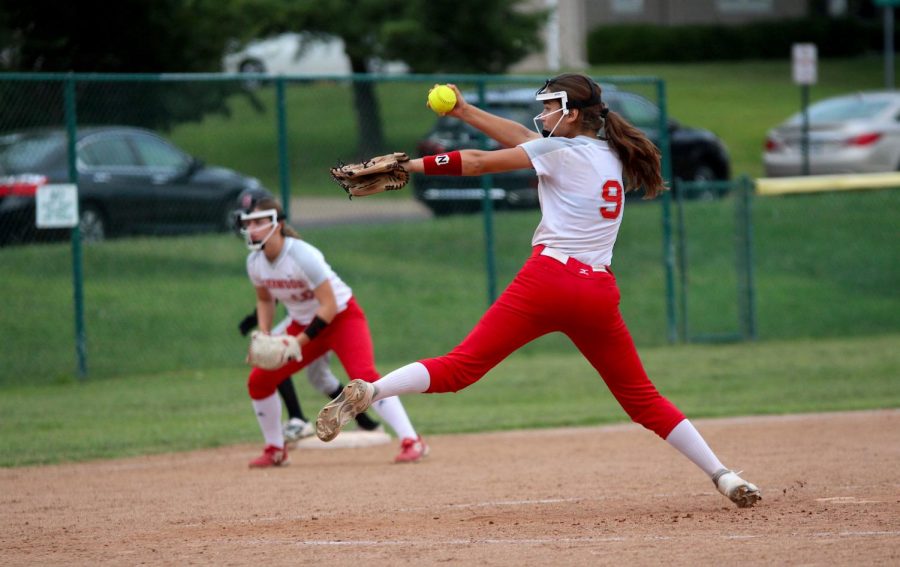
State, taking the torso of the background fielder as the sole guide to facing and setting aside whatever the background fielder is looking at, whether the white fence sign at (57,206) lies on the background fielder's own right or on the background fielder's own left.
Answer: on the background fielder's own right

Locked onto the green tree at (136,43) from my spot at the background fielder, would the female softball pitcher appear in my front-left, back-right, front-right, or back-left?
back-right

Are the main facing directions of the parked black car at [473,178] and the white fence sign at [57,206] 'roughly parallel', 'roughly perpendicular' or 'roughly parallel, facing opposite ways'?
roughly perpendicular

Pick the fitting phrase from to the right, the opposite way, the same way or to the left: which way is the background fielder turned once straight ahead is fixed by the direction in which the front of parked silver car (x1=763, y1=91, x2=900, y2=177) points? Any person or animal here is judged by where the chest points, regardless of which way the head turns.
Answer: the opposite way

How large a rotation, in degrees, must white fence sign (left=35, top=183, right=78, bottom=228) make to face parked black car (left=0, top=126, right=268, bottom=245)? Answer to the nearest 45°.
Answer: approximately 180°

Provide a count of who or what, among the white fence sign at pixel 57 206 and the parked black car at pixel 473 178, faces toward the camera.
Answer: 1

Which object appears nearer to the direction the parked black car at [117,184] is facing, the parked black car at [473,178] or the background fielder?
the parked black car

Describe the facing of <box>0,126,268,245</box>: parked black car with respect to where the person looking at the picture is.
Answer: facing away from the viewer and to the right of the viewer

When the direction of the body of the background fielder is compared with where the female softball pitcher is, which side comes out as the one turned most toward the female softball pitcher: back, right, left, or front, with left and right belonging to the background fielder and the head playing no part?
left

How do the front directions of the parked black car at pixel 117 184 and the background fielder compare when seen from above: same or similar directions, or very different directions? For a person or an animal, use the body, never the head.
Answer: very different directions

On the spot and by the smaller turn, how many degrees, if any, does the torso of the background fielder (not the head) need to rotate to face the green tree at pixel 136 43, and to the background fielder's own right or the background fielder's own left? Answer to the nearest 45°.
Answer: approximately 135° to the background fielder's own right

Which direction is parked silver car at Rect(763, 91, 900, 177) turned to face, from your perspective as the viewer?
facing away from the viewer and to the right of the viewer
